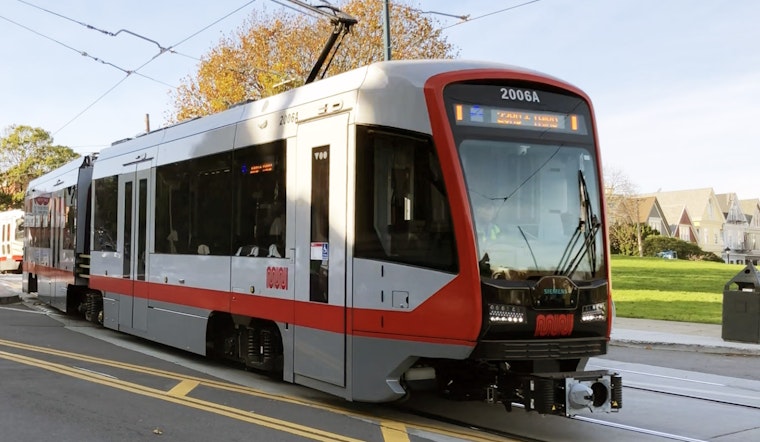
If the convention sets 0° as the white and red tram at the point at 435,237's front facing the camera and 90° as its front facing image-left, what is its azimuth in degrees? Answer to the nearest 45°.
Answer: approximately 315°

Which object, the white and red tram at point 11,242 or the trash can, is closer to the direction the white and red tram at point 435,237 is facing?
the trash can

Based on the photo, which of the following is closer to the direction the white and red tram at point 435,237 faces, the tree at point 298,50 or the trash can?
the trash can

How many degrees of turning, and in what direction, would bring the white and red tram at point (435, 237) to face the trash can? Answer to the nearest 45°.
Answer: approximately 90° to its left

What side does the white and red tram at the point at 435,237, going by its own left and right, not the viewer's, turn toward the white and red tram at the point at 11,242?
back

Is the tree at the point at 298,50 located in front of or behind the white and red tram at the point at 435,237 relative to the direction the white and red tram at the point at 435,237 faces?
behind

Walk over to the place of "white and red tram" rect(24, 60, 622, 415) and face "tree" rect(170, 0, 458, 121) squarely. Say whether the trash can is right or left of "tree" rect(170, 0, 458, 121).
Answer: right
